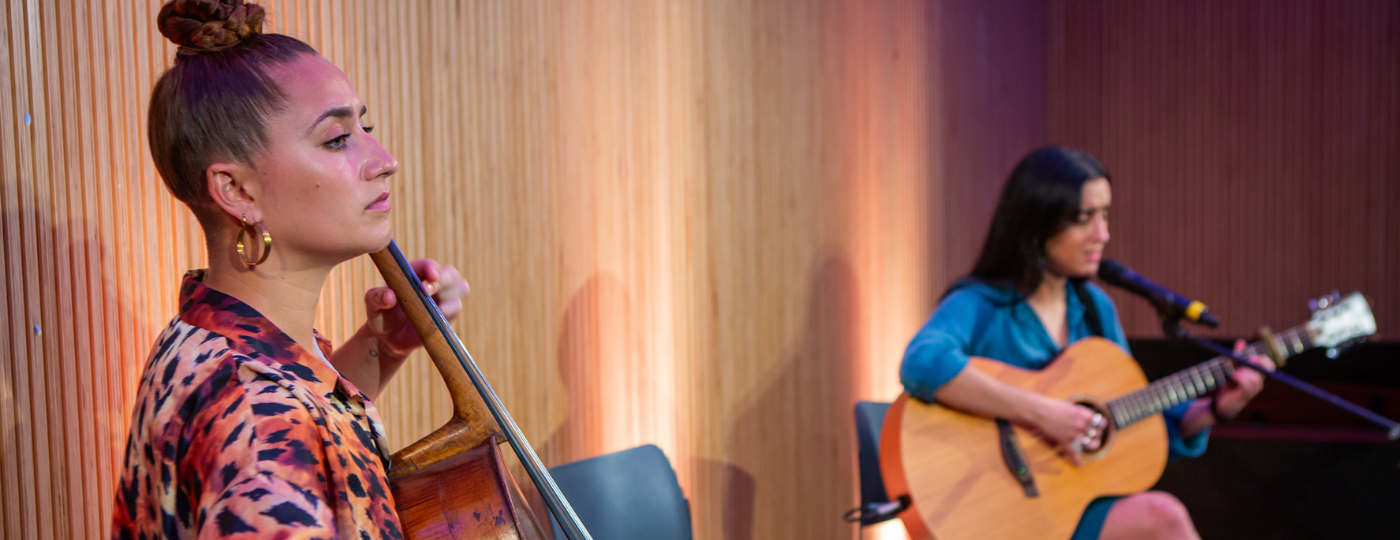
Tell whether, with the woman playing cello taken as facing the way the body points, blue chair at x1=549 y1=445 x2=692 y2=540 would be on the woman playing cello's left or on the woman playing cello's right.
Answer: on the woman playing cello's left

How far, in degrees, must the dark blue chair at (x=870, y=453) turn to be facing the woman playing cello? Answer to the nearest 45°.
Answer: approximately 45° to its right

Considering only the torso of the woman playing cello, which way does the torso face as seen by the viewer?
to the viewer's right

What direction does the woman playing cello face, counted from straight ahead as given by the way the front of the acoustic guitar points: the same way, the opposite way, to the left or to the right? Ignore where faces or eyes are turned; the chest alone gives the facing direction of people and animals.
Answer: to the left

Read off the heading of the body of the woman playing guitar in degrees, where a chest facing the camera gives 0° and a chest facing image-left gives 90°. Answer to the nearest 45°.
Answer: approximately 315°

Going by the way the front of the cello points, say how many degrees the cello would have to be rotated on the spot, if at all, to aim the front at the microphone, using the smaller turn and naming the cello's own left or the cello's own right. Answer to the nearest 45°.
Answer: approximately 45° to the cello's own left

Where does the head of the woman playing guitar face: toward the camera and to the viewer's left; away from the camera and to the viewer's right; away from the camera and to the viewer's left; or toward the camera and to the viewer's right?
toward the camera and to the viewer's right

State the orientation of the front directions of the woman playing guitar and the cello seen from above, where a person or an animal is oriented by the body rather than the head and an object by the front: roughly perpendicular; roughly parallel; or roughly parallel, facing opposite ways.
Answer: roughly perpendicular

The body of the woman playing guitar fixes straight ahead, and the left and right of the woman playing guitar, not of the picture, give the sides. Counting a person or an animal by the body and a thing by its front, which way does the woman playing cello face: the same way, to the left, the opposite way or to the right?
to the left

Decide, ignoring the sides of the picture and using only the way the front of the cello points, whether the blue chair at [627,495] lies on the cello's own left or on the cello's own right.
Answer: on the cello's own left

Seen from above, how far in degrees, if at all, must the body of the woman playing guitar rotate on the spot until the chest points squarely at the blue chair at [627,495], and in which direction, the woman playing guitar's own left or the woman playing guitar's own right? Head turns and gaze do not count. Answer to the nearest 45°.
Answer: approximately 90° to the woman playing guitar's own right

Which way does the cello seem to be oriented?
to the viewer's right

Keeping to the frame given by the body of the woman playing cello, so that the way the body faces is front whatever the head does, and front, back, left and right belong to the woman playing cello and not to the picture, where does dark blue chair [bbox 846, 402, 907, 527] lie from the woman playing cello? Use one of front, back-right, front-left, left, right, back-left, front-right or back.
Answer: front-left
